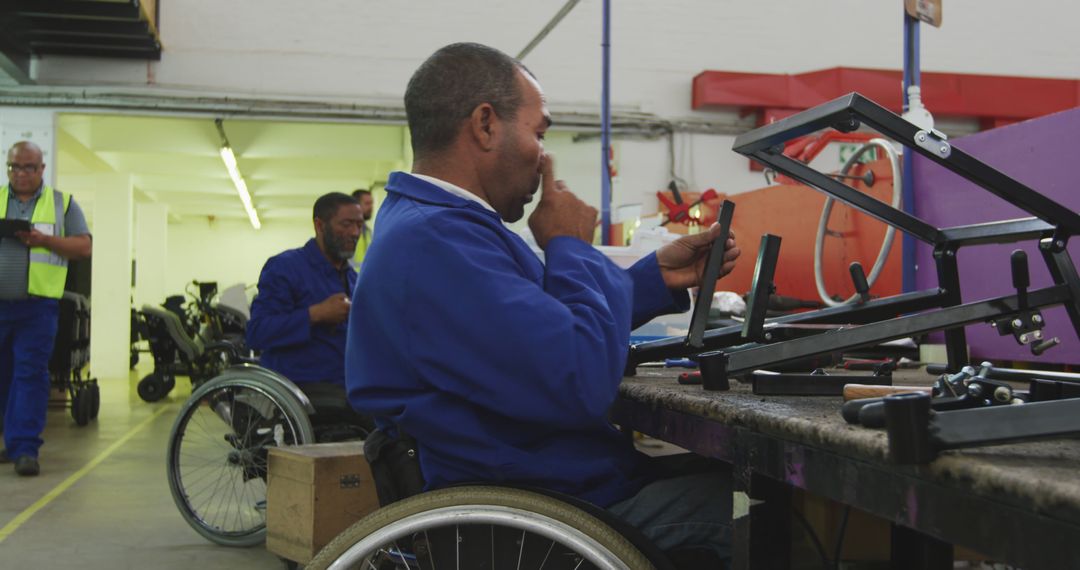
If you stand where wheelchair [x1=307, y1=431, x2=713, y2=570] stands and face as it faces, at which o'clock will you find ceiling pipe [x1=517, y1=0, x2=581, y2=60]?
The ceiling pipe is roughly at 9 o'clock from the wheelchair.

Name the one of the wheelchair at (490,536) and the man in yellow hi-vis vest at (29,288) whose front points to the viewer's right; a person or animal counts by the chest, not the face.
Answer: the wheelchair

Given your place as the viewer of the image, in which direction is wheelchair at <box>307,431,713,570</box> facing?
facing to the right of the viewer

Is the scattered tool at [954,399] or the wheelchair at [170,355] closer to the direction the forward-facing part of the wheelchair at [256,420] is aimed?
the scattered tool

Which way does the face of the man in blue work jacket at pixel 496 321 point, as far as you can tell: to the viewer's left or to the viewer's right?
to the viewer's right

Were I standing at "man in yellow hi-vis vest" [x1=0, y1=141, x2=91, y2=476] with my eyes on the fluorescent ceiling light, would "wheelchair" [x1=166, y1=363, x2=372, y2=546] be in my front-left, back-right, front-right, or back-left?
back-right

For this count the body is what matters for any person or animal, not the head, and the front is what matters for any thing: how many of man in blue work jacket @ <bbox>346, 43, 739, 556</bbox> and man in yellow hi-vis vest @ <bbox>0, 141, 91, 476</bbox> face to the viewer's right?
1

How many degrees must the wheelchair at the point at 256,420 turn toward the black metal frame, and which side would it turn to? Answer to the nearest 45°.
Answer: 0° — it already faces it

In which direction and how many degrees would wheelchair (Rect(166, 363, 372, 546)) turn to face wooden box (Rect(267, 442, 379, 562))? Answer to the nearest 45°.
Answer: approximately 45° to its right

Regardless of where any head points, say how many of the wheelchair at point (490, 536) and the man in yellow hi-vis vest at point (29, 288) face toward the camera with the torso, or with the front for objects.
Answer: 1

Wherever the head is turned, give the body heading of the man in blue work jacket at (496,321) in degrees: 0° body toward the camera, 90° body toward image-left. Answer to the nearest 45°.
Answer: approximately 270°

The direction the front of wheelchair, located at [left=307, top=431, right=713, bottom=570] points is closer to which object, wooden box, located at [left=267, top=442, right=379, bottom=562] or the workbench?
the workbench
